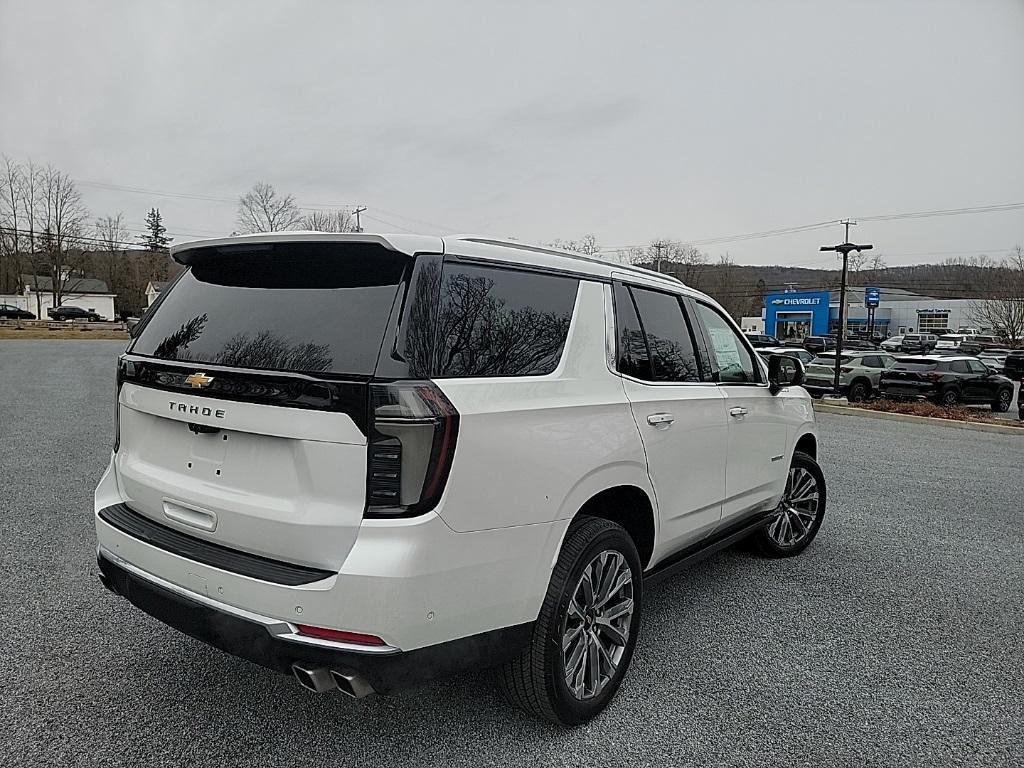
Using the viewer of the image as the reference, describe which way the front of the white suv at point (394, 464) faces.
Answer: facing away from the viewer and to the right of the viewer

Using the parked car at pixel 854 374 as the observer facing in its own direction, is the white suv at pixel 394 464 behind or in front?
behind

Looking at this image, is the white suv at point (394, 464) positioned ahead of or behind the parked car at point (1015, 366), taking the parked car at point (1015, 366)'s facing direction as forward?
behind

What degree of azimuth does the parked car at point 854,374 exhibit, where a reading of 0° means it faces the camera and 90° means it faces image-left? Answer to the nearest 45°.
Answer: approximately 225°

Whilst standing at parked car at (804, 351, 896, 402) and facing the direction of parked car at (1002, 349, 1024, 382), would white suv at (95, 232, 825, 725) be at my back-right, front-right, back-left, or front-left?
back-right

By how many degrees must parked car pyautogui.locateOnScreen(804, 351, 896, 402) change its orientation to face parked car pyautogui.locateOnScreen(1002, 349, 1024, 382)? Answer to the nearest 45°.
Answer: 0° — it already faces it

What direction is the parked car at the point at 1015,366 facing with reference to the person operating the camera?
facing away from the viewer and to the right of the viewer

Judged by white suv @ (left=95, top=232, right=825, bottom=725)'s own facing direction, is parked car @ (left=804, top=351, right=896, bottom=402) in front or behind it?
in front

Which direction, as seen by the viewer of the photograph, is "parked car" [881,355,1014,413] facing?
facing away from the viewer and to the right of the viewer

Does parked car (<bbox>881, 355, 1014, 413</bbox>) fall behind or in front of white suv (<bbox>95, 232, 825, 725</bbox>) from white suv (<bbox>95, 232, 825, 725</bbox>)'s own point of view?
in front

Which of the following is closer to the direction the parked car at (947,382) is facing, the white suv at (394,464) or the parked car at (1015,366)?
the parked car
